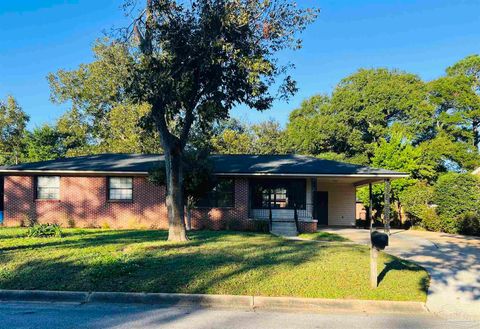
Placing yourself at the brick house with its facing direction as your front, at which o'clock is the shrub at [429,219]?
The shrub is roughly at 9 o'clock from the brick house.

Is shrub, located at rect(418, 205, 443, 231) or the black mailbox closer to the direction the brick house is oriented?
the black mailbox

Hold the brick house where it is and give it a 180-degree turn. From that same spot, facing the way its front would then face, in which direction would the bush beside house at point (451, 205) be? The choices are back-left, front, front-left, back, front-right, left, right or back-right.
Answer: right

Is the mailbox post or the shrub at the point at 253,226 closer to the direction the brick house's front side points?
the mailbox post

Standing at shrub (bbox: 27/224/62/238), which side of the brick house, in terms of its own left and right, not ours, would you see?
right

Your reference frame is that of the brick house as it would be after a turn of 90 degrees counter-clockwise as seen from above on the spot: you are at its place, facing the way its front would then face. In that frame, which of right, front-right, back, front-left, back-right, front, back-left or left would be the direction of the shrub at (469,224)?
front

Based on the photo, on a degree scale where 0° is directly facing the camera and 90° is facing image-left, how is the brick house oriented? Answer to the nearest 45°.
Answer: approximately 0°

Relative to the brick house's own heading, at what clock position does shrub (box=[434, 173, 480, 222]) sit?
The shrub is roughly at 9 o'clock from the brick house.

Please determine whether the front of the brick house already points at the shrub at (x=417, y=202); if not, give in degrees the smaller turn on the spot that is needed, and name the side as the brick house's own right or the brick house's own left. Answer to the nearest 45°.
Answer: approximately 90° to the brick house's own left

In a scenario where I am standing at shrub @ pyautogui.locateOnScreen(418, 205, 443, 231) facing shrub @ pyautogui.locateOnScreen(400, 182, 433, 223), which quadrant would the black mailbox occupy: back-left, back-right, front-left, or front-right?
back-left
